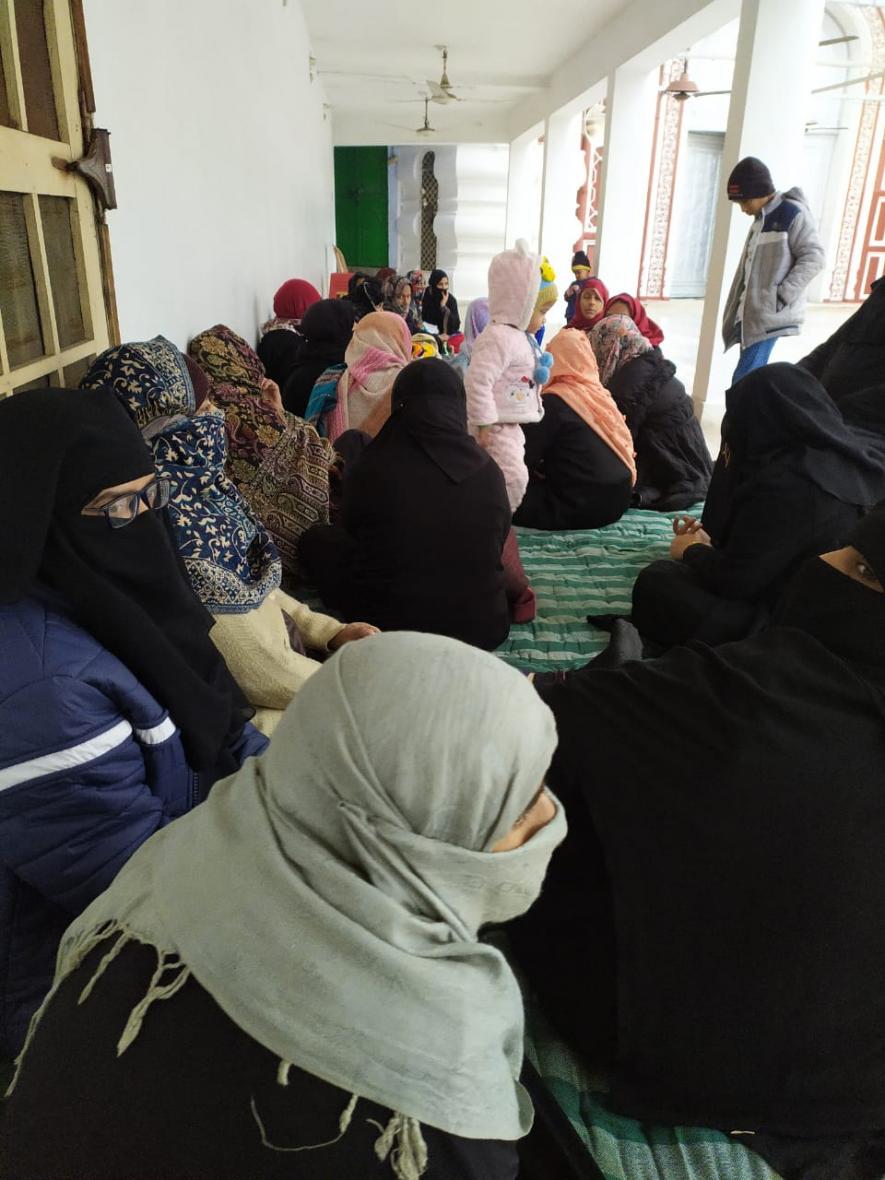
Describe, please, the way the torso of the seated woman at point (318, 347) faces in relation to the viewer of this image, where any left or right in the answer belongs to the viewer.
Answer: facing away from the viewer and to the right of the viewer

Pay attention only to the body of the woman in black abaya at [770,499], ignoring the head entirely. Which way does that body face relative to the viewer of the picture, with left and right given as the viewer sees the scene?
facing to the left of the viewer

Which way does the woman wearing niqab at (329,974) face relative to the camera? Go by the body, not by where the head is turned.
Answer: to the viewer's right

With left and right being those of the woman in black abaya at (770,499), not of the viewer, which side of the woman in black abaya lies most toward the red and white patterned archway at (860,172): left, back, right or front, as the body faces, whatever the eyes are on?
right

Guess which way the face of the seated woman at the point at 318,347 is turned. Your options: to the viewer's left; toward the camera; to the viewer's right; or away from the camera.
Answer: away from the camera

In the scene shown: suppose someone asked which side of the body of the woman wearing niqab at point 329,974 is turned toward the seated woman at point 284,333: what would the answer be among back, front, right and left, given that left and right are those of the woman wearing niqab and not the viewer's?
left

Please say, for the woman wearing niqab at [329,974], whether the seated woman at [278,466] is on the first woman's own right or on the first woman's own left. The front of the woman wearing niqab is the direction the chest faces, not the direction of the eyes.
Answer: on the first woman's own left

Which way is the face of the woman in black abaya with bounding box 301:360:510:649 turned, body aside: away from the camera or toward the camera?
away from the camera

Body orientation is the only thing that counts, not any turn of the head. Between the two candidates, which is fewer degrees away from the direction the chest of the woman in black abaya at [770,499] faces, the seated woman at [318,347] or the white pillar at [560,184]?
the seated woman

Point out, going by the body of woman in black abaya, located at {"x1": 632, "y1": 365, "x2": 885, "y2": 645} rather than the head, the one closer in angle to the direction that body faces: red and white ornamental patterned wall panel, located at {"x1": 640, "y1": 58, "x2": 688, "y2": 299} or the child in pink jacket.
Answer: the child in pink jacket

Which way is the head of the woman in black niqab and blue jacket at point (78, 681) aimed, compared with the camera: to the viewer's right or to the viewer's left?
to the viewer's right
